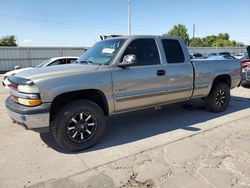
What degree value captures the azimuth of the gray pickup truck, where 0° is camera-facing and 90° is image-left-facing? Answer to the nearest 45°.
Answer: approximately 45°

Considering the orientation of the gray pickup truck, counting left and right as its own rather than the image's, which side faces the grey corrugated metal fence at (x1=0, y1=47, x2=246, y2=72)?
right
